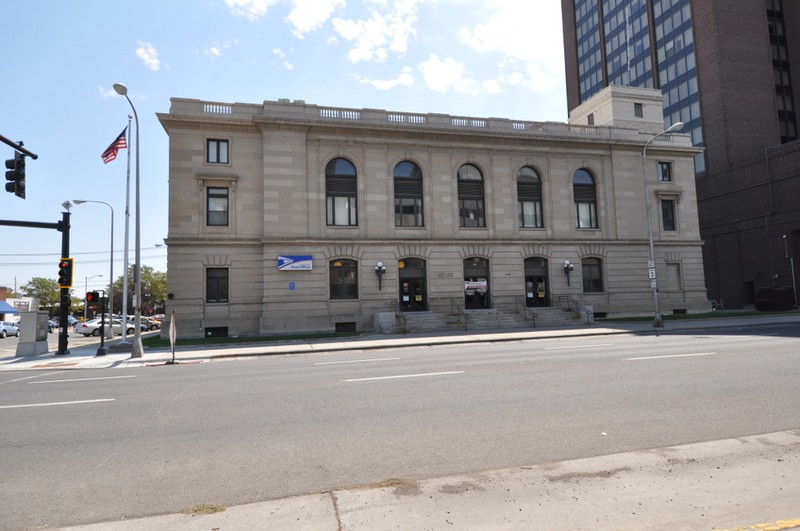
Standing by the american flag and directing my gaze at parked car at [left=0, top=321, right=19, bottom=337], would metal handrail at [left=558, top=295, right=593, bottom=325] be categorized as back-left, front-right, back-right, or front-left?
back-right

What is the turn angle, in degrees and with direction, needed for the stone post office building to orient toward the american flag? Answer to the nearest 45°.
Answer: approximately 45° to its right

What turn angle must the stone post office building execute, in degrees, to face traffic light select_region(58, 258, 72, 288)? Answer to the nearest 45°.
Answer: approximately 45° to its right

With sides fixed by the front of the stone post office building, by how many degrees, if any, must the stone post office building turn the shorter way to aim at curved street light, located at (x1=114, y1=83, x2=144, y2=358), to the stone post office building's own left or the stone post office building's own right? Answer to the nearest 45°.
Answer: approximately 45° to the stone post office building's own right

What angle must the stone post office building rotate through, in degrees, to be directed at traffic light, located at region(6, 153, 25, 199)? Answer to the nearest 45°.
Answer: approximately 45° to its right

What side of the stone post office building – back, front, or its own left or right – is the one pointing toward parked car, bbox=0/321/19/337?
right

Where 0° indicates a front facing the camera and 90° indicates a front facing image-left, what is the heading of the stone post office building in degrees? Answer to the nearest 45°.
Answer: approximately 0°
